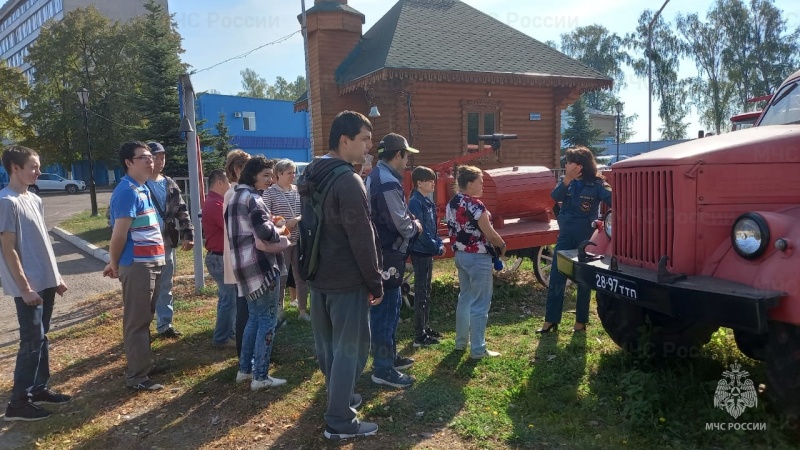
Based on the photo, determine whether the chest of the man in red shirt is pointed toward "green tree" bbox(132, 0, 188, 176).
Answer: no

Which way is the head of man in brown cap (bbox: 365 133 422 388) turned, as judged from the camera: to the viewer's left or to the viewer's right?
to the viewer's right

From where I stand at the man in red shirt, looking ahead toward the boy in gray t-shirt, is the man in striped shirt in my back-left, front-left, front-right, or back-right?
front-left

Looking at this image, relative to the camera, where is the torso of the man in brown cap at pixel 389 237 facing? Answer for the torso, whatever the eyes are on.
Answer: to the viewer's right

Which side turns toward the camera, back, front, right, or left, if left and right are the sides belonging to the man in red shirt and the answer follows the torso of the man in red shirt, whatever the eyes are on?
right

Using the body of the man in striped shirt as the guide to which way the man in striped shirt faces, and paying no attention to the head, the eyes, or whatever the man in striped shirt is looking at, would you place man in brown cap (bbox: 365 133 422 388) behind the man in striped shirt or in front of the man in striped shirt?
in front

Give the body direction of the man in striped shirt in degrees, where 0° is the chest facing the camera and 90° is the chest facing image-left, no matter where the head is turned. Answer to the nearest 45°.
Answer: approximately 315°

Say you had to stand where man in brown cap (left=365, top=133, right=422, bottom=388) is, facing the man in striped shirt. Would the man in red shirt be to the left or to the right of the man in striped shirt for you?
right

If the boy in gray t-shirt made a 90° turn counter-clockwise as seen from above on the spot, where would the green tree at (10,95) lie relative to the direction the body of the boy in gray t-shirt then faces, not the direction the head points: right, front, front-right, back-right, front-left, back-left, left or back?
front-left

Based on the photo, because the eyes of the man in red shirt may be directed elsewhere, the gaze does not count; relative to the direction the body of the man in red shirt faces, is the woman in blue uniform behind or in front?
in front

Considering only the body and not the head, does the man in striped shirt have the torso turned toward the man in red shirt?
no

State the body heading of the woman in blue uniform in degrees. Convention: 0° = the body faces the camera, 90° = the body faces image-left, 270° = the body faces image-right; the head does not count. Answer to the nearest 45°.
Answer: approximately 45°

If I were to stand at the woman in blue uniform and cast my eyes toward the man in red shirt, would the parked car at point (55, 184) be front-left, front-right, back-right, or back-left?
front-right

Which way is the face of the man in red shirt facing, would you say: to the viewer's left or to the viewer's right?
to the viewer's right

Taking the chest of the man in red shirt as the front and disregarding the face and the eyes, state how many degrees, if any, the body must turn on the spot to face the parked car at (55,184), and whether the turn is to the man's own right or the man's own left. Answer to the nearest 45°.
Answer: approximately 90° to the man's own left

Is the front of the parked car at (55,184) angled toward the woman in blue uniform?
no
